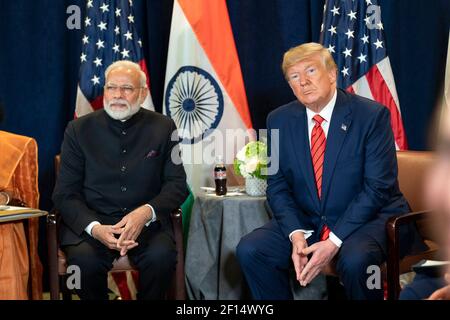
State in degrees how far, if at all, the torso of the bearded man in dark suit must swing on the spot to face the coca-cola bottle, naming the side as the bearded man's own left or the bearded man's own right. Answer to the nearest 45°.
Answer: approximately 90° to the bearded man's own left

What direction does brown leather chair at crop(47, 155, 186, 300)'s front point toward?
toward the camera

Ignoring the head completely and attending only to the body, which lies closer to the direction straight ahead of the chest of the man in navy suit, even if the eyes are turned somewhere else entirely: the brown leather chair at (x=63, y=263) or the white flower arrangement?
the brown leather chair

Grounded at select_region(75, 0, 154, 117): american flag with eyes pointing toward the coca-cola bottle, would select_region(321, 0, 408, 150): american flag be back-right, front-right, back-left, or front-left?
front-left

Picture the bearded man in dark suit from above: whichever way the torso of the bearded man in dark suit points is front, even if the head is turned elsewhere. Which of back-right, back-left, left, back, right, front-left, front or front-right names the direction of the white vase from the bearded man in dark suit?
left

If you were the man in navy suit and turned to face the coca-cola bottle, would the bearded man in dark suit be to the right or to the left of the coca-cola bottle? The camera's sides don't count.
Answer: left

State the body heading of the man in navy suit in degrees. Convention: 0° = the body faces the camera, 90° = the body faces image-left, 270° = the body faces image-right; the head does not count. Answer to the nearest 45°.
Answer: approximately 45°

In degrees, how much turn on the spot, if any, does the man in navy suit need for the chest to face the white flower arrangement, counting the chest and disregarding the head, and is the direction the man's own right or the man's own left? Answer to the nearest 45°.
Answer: approximately 90° to the man's own right

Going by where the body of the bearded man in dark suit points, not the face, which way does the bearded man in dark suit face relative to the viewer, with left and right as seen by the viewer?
facing the viewer
